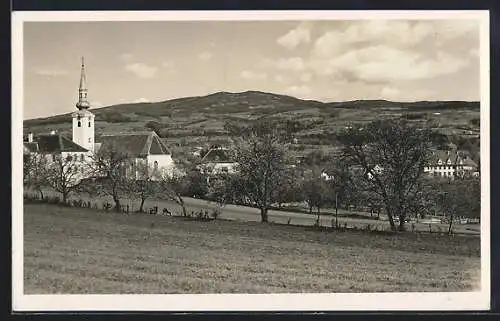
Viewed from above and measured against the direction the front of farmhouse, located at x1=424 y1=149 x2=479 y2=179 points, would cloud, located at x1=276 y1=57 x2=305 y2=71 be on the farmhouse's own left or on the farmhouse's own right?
on the farmhouse's own right

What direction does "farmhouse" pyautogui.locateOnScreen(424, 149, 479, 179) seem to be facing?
toward the camera
